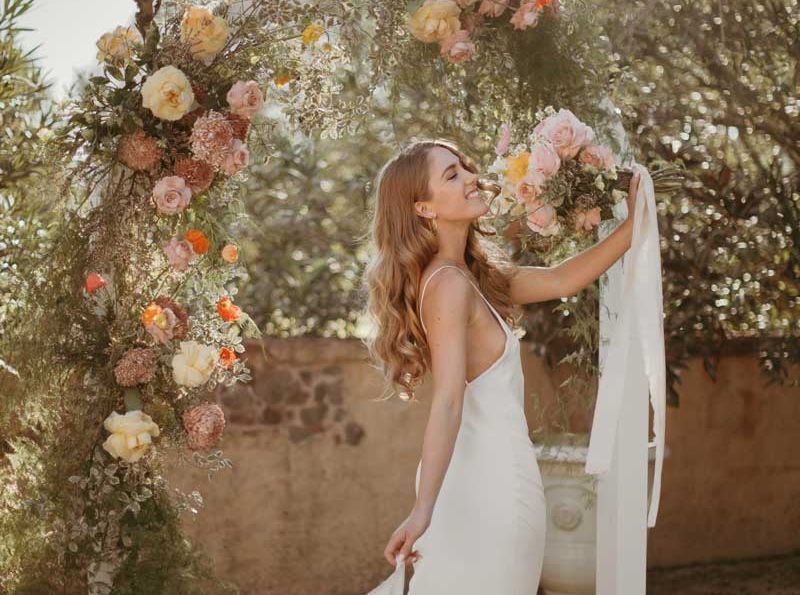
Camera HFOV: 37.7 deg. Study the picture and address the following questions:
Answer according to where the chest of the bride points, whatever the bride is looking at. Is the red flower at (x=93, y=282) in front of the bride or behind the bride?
behind

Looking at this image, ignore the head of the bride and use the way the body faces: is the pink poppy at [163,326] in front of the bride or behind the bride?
behind

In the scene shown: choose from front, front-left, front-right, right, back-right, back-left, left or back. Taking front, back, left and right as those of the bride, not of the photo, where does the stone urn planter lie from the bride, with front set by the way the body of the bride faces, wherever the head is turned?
left

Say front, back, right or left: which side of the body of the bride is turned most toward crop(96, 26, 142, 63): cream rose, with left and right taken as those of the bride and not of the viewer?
back

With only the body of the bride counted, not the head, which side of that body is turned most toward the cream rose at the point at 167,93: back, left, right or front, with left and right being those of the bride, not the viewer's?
back

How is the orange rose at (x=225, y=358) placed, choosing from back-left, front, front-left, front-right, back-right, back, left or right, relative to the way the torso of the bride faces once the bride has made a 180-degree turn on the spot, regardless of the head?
front-right

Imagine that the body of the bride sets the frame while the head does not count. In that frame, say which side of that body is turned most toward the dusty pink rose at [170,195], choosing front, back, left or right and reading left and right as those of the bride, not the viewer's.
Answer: back

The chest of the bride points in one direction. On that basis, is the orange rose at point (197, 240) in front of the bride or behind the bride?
behind

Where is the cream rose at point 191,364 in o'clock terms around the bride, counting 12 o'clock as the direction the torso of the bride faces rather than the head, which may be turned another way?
The cream rose is roughly at 7 o'clock from the bride.

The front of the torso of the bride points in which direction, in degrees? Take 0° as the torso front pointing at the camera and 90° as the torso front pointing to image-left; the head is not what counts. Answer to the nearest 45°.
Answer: approximately 270°

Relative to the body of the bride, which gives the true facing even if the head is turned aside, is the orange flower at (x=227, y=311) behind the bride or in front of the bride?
behind

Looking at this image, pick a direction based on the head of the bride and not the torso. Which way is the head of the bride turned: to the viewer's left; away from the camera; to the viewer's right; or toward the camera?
to the viewer's right

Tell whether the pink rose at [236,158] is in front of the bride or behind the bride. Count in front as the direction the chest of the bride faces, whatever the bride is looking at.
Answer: behind
